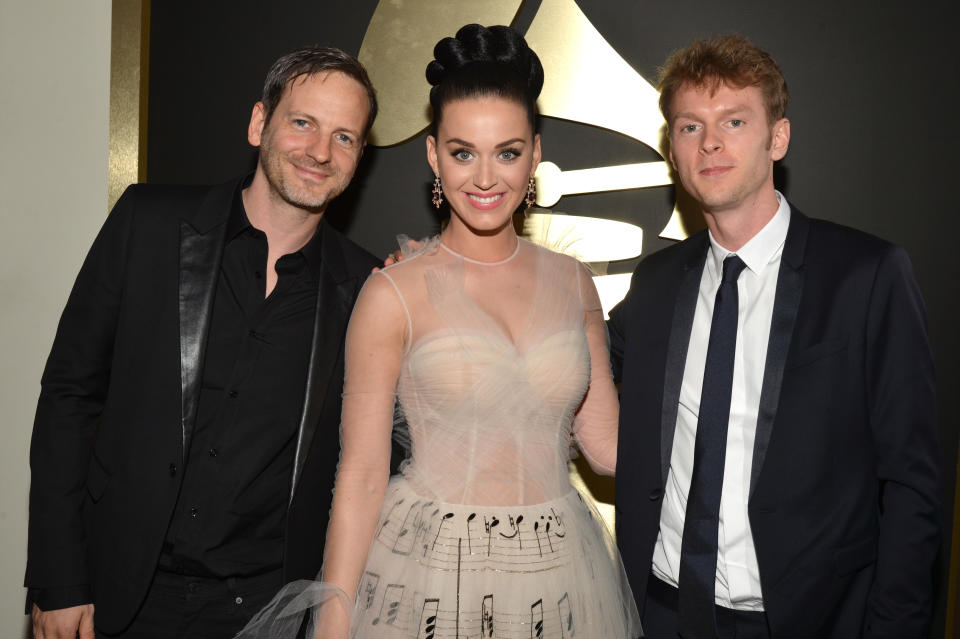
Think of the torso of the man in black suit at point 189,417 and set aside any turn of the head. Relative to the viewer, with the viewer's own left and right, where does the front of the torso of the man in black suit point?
facing the viewer and to the right of the viewer

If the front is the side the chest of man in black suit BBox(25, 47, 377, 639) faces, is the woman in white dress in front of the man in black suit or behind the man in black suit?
in front

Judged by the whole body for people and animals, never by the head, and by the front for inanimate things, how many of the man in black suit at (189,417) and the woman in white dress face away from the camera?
0

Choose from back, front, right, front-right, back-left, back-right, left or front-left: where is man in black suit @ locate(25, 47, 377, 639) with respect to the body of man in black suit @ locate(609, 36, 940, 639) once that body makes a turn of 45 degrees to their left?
right

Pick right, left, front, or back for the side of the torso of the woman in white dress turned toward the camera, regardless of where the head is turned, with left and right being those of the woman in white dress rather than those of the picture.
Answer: front

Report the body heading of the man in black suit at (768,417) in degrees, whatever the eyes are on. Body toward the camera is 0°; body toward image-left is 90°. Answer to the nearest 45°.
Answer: approximately 45°

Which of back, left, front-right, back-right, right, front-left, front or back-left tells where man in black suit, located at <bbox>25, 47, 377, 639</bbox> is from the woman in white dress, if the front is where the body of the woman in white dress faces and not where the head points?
right

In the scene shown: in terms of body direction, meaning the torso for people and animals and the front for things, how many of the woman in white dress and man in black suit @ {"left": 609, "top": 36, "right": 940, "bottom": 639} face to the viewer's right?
0
